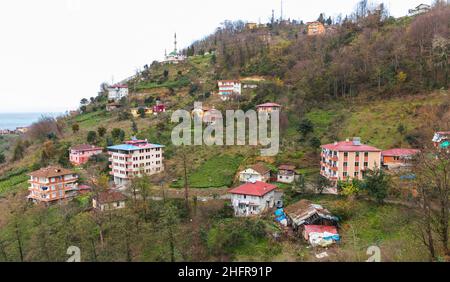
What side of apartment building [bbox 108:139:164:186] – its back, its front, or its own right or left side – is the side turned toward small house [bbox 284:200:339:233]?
left

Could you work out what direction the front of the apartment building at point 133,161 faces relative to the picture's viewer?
facing the viewer and to the left of the viewer

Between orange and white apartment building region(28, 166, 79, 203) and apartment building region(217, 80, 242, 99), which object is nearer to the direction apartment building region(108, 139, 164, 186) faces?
the orange and white apartment building

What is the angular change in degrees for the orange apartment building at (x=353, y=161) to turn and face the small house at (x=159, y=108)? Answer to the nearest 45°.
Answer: approximately 90° to its right

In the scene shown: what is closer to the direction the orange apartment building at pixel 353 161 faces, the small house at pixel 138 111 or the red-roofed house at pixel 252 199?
the red-roofed house

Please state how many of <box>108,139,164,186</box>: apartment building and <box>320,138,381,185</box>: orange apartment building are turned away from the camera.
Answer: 0

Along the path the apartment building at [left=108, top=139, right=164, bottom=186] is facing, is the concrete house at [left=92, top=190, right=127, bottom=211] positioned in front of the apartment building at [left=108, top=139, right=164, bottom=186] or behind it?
in front

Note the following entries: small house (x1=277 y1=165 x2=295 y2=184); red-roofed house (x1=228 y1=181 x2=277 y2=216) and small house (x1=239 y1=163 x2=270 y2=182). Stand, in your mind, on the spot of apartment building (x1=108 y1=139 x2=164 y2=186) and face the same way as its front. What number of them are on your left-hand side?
3

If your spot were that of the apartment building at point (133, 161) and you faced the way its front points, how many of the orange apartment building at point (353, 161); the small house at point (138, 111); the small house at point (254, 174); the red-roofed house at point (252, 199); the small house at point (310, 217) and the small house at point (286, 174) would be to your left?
5

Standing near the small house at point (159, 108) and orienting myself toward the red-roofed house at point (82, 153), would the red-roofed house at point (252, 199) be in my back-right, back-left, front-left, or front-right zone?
front-left

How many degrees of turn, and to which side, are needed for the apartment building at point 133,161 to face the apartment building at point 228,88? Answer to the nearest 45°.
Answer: approximately 180°

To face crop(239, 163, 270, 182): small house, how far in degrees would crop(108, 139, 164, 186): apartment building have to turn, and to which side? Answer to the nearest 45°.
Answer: approximately 90° to its left

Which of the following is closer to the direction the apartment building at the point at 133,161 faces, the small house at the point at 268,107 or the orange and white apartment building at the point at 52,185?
the orange and white apartment building
